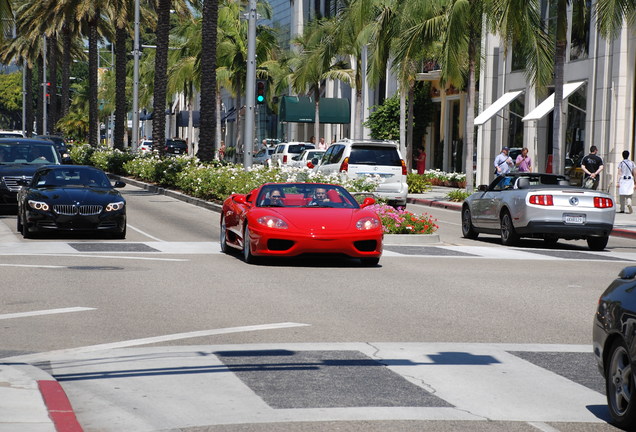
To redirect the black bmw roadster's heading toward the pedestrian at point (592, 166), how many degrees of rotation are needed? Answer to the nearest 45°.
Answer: approximately 135° to its left

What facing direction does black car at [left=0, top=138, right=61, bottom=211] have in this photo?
toward the camera

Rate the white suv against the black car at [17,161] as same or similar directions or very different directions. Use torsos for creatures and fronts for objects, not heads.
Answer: very different directions

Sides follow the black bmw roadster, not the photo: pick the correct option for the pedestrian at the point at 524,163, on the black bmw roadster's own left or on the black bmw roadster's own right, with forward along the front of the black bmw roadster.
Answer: on the black bmw roadster's own left

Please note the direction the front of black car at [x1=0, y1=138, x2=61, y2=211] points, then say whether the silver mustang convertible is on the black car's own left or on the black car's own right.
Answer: on the black car's own left

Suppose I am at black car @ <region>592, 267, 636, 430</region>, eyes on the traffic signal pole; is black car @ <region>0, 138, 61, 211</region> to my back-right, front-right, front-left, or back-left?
front-left

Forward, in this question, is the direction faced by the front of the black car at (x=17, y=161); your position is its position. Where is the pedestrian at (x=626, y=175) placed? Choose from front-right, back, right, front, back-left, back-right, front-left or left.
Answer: left

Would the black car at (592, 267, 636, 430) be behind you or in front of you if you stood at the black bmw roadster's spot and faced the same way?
in front

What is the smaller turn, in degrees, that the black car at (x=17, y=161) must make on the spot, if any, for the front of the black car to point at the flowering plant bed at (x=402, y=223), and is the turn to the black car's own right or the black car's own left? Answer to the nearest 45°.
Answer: approximately 45° to the black car's own left

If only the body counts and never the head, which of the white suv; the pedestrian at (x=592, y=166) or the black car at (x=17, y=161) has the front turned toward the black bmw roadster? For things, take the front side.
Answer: the black car

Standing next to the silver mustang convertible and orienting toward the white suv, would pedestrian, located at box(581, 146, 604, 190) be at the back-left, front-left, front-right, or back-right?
front-right

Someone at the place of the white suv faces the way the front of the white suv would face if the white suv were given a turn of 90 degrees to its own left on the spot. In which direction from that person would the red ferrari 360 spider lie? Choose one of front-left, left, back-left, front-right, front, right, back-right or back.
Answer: front-left

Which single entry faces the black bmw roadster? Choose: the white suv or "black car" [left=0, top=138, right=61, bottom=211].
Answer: the black car
